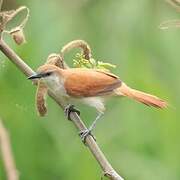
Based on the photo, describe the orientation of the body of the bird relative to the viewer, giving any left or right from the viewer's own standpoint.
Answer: facing to the left of the viewer
